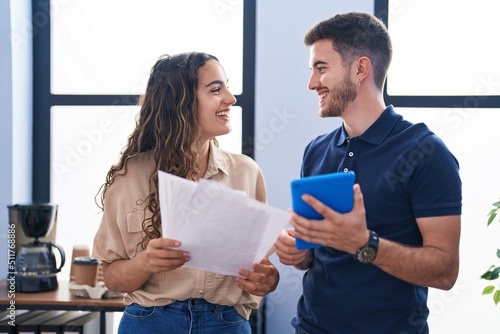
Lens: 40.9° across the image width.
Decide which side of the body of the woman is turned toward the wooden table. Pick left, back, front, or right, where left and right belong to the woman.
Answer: back

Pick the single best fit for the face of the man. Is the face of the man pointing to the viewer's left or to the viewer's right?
to the viewer's left

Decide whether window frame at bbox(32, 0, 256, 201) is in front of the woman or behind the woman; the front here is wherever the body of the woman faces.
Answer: behind

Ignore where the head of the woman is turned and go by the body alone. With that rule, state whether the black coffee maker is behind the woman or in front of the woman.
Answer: behind

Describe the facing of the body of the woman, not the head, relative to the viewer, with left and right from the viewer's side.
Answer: facing the viewer and to the right of the viewer
